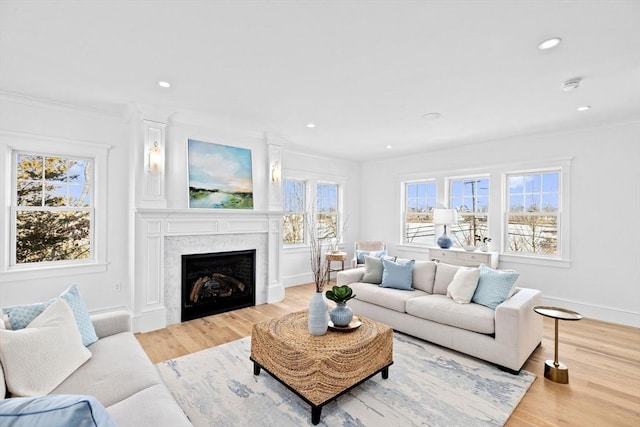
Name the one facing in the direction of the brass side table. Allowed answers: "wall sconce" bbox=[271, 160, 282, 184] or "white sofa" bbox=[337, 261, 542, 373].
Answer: the wall sconce

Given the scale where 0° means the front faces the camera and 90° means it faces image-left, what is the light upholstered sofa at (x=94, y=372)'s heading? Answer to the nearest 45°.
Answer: approximately 270°

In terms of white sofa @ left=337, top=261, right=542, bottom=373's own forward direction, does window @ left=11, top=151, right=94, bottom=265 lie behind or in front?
in front

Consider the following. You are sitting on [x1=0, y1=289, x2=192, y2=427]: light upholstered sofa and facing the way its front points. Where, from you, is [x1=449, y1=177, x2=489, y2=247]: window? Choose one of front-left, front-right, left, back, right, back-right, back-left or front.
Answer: front

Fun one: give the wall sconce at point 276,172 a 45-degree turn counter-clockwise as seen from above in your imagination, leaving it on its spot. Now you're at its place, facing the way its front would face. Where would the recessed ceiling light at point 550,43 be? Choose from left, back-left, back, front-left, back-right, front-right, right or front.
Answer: front-right

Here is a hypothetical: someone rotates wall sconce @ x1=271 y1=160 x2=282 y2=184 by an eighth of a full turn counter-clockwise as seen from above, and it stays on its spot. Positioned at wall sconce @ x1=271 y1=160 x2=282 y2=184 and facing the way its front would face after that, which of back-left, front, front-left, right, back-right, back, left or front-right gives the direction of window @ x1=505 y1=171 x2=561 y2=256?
front

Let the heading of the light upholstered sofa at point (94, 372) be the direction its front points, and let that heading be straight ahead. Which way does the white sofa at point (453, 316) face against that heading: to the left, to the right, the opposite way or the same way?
the opposite way

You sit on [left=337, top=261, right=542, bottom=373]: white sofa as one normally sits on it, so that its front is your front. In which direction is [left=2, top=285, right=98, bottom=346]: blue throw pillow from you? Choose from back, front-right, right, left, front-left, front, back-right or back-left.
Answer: front

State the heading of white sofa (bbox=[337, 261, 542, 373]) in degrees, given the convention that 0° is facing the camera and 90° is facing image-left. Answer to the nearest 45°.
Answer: approximately 45°

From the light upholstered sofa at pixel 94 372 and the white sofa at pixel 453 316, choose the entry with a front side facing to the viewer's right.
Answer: the light upholstered sofa

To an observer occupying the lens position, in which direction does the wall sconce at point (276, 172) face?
facing the viewer and to the right of the viewer

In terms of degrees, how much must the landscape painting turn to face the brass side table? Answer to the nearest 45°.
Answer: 0° — it already faces it

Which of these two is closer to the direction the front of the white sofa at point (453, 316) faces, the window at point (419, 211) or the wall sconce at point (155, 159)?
the wall sconce

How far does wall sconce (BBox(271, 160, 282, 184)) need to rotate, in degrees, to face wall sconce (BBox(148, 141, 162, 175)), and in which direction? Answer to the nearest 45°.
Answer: approximately 90° to its right

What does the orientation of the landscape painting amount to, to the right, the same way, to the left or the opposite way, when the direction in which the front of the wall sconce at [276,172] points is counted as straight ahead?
the same way

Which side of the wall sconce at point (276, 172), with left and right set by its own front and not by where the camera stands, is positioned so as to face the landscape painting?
right

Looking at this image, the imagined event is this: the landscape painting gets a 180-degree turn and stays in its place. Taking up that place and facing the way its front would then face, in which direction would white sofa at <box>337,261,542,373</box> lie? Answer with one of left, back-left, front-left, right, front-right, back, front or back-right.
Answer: back

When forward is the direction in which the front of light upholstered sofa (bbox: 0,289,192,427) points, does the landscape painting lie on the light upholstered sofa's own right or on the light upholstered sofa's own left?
on the light upholstered sofa's own left

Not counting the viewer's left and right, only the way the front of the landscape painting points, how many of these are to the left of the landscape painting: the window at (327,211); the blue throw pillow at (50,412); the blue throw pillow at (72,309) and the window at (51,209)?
1

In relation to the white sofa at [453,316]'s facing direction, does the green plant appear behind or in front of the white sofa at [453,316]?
in front

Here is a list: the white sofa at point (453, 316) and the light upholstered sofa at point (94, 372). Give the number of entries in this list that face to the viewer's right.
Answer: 1
